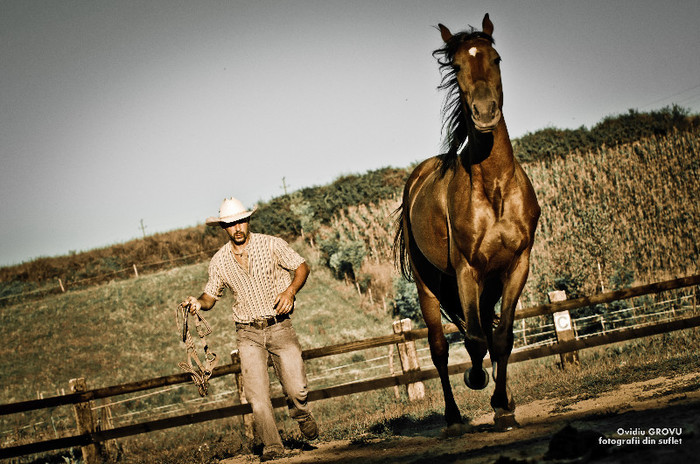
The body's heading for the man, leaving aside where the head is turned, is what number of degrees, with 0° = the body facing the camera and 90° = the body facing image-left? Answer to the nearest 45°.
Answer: approximately 0°

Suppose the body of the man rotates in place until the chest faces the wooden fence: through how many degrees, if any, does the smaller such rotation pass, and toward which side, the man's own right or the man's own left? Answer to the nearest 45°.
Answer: approximately 180°

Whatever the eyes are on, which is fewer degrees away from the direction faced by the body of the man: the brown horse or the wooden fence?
the brown horse
